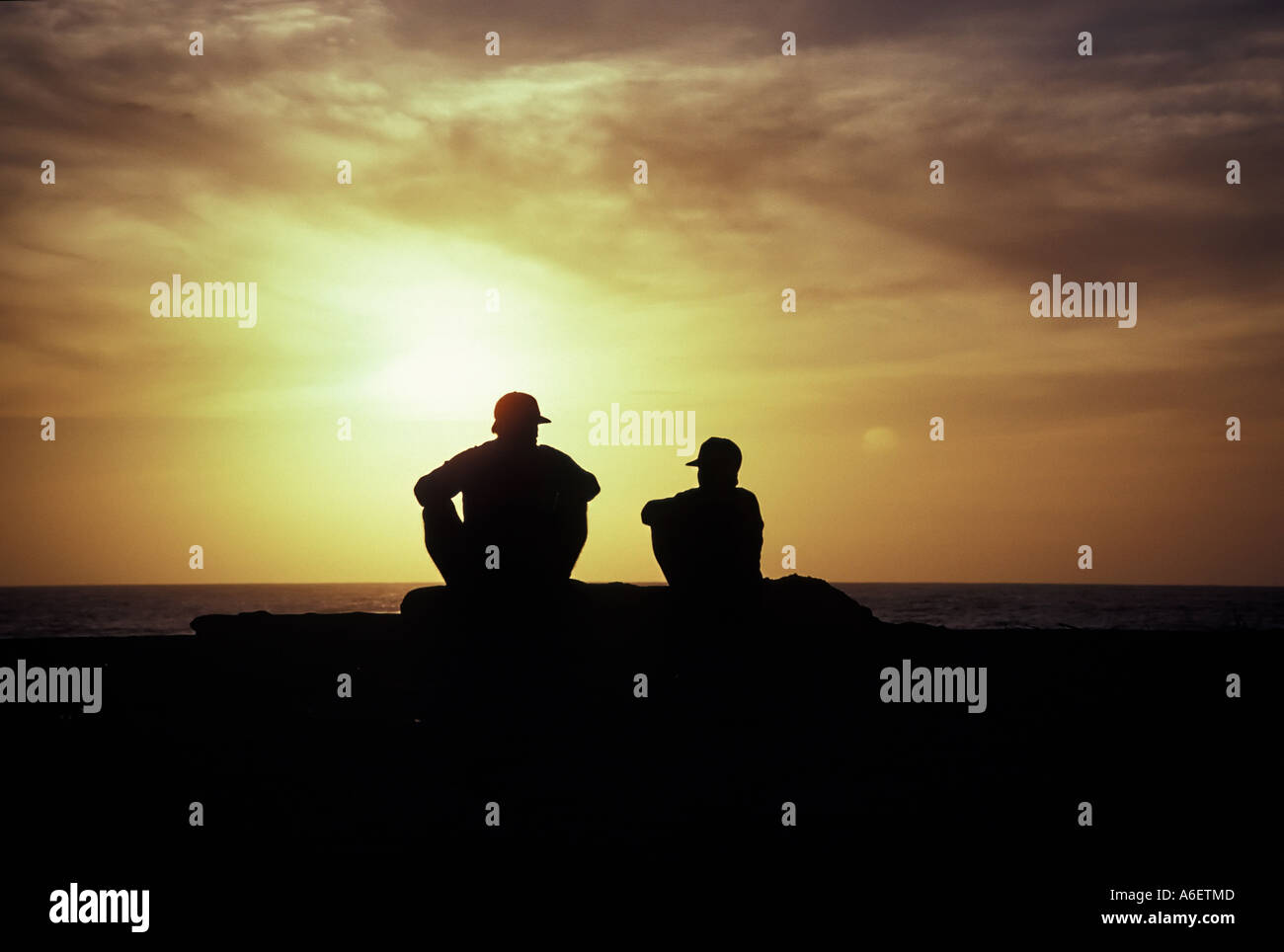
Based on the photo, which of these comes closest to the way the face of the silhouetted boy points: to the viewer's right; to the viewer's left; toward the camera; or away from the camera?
to the viewer's left

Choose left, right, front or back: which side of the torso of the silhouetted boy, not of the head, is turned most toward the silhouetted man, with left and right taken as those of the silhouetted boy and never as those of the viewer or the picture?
left

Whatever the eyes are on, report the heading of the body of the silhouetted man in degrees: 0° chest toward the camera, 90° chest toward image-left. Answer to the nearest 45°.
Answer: approximately 180°

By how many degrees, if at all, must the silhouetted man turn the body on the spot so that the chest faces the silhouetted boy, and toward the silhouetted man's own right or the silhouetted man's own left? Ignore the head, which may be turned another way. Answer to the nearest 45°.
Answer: approximately 45° to the silhouetted man's own right

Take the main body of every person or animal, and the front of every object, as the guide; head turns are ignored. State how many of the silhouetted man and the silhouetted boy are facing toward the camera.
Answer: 0

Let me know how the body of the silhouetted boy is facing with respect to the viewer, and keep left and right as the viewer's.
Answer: facing away from the viewer and to the left of the viewer
